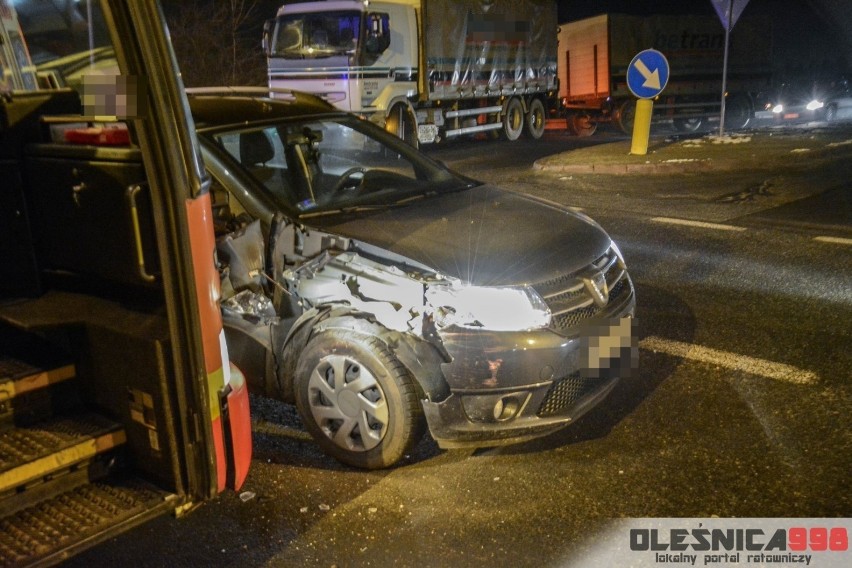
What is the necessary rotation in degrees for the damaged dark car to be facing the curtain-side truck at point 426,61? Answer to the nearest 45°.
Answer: approximately 135° to its left

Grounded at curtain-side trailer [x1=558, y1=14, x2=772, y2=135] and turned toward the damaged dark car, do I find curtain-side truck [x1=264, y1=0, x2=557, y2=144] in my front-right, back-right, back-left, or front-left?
front-right

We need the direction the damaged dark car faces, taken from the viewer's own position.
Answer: facing the viewer and to the right of the viewer

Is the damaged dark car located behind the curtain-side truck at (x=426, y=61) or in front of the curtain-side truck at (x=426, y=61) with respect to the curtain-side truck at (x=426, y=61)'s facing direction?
in front

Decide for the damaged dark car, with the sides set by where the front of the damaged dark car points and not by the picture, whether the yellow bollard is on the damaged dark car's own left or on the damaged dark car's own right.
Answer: on the damaged dark car's own left

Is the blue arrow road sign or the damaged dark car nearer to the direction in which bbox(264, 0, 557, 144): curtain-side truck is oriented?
the damaged dark car

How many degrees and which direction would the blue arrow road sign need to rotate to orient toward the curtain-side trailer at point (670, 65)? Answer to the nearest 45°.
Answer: approximately 180°

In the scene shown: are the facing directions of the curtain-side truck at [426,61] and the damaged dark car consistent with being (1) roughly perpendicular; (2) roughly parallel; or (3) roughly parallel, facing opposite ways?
roughly perpendicular

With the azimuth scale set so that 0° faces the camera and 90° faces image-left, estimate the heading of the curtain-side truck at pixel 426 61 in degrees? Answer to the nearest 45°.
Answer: approximately 45°

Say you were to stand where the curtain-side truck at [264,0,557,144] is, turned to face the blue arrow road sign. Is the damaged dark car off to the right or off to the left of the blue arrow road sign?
right

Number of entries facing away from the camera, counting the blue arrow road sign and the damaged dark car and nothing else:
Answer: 0

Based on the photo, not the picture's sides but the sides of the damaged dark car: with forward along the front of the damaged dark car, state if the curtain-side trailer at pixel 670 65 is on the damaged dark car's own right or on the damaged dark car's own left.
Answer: on the damaged dark car's own left

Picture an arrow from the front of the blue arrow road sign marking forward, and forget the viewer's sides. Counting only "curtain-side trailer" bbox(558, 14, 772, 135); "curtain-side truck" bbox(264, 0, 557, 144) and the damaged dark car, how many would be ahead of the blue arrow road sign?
1

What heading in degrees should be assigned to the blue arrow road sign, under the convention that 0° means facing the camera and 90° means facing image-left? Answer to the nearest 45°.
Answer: approximately 0°

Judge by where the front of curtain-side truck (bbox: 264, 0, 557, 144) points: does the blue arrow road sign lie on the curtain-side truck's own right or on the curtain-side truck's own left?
on the curtain-side truck's own left

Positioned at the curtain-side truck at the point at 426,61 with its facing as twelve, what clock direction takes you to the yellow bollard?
The yellow bollard is roughly at 9 o'clock from the curtain-side truck.
